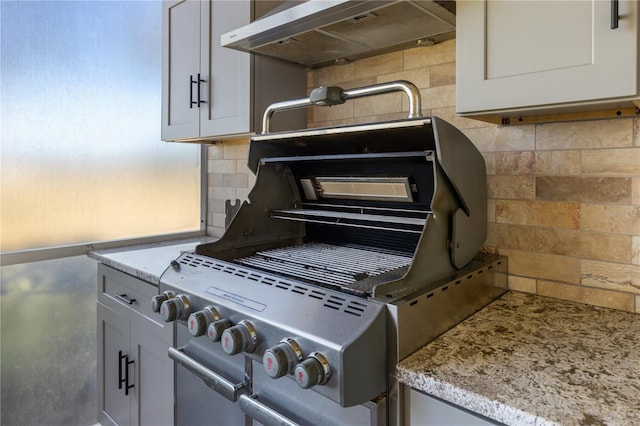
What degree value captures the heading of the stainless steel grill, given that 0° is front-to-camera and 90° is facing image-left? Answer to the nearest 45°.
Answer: approximately 45°

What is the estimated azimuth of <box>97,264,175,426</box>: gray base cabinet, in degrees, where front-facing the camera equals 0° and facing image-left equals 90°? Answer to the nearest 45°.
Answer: approximately 45°

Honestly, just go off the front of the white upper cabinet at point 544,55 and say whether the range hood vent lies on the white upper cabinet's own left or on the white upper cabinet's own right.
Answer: on the white upper cabinet's own right

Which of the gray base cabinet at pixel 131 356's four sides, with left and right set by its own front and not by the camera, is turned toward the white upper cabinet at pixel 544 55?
left

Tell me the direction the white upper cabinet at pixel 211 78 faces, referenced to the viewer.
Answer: facing the viewer and to the left of the viewer

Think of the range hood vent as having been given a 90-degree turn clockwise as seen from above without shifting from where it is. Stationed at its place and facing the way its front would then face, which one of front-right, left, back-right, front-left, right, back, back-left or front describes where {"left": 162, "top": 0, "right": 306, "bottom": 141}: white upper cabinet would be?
front

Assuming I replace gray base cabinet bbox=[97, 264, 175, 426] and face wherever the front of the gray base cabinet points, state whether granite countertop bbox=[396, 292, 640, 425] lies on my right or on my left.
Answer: on my left

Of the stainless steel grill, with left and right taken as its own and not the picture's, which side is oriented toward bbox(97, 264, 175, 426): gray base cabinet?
right
